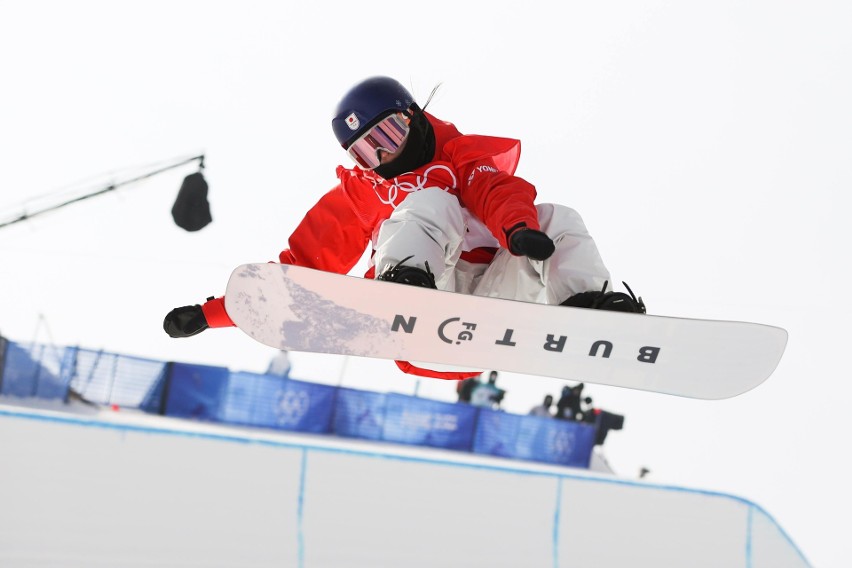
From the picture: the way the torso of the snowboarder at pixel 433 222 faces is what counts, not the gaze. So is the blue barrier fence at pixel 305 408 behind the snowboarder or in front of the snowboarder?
behind

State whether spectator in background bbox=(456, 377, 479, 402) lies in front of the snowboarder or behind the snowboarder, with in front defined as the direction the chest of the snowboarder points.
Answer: behind

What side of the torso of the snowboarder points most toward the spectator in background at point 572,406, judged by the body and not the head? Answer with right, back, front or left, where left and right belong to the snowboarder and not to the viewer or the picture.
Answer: back

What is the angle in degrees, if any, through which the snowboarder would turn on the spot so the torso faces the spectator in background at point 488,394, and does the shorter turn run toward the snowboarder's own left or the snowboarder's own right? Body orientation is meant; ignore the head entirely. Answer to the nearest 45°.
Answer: approximately 180°

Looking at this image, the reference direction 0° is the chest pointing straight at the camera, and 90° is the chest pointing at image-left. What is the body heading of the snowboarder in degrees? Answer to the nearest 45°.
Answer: approximately 0°

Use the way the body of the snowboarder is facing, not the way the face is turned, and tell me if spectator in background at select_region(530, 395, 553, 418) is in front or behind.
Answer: behind
